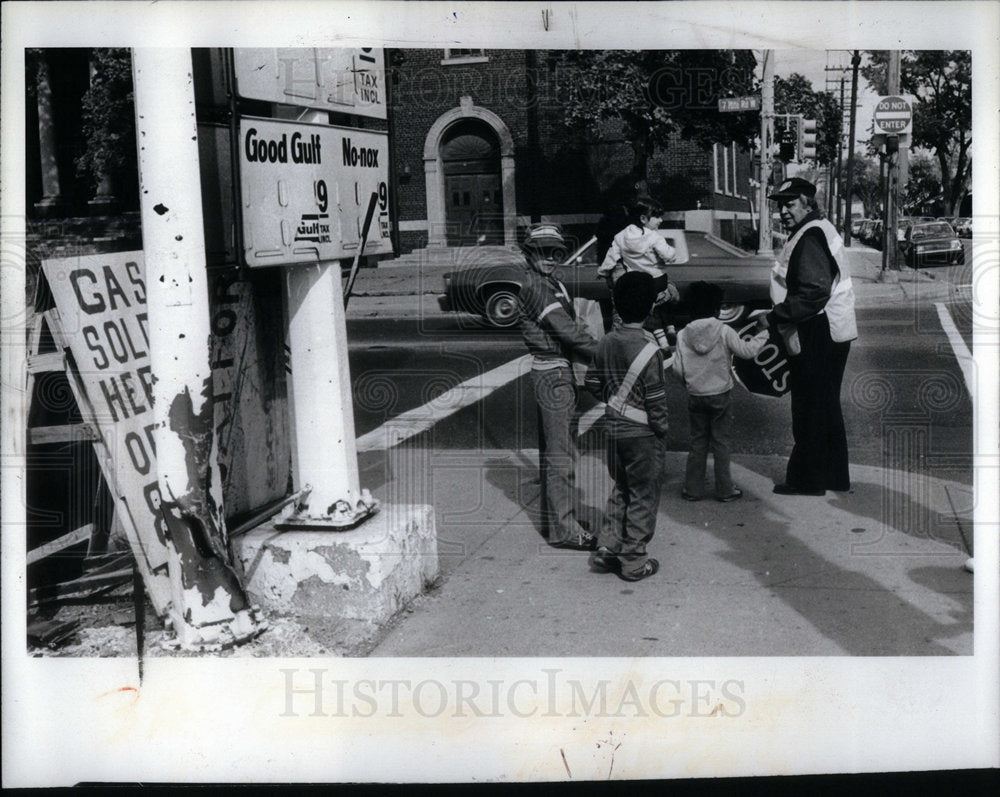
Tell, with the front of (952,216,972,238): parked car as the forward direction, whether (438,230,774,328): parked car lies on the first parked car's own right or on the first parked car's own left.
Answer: on the first parked car's own right

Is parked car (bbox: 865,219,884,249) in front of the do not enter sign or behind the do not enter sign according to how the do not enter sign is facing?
behind

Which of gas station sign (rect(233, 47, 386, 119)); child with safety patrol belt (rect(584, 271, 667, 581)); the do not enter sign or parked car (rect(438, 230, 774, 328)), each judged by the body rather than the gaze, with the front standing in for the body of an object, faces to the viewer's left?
the parked car

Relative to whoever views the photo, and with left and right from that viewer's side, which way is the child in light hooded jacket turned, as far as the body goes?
facing away from the viewer

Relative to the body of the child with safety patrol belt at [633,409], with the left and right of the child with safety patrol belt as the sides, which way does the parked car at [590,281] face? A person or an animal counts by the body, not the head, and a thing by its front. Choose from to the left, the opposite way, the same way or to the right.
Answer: to the left

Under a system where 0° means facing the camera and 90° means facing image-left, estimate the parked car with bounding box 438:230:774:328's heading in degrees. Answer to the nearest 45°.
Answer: approximately 90°
